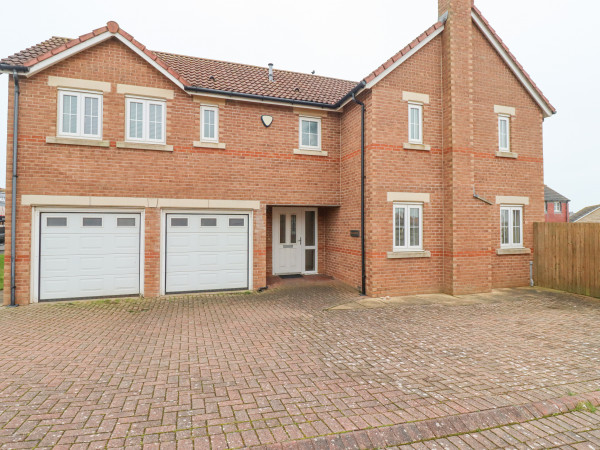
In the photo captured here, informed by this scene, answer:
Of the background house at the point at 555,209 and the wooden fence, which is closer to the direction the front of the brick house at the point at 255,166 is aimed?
the wooden fence

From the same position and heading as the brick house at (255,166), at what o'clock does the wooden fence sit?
The wooden fence is roughly at 9 o'clock from the brick house.

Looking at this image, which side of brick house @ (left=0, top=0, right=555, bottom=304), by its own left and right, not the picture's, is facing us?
front

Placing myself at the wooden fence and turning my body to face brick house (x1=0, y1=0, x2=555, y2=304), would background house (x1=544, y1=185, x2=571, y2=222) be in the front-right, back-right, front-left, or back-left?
back-right

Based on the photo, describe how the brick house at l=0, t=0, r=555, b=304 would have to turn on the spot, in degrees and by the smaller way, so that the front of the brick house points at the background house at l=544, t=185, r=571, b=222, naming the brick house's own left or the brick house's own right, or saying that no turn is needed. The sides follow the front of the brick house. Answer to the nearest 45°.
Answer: approximately 135° to the brick house's own left
